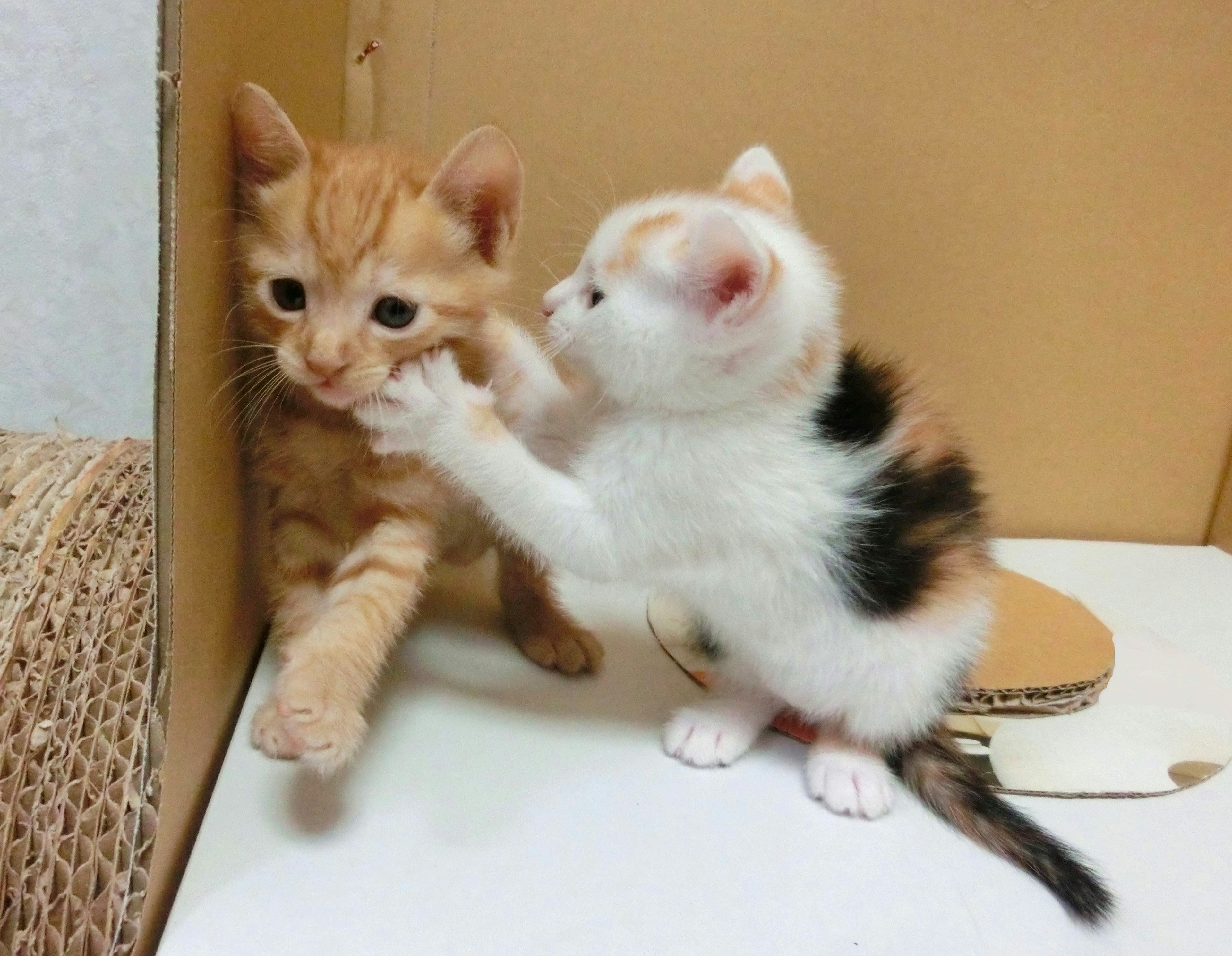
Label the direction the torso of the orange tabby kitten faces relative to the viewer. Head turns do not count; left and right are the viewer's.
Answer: facing the viewer and to the left of the viewer

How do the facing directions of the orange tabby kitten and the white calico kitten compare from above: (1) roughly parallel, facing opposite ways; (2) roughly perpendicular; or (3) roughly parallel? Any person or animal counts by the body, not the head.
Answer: roughly perpendicular

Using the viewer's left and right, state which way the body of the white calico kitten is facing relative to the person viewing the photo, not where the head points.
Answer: facing to the left of the viewer

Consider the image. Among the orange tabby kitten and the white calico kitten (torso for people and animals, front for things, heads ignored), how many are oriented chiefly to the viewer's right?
0
